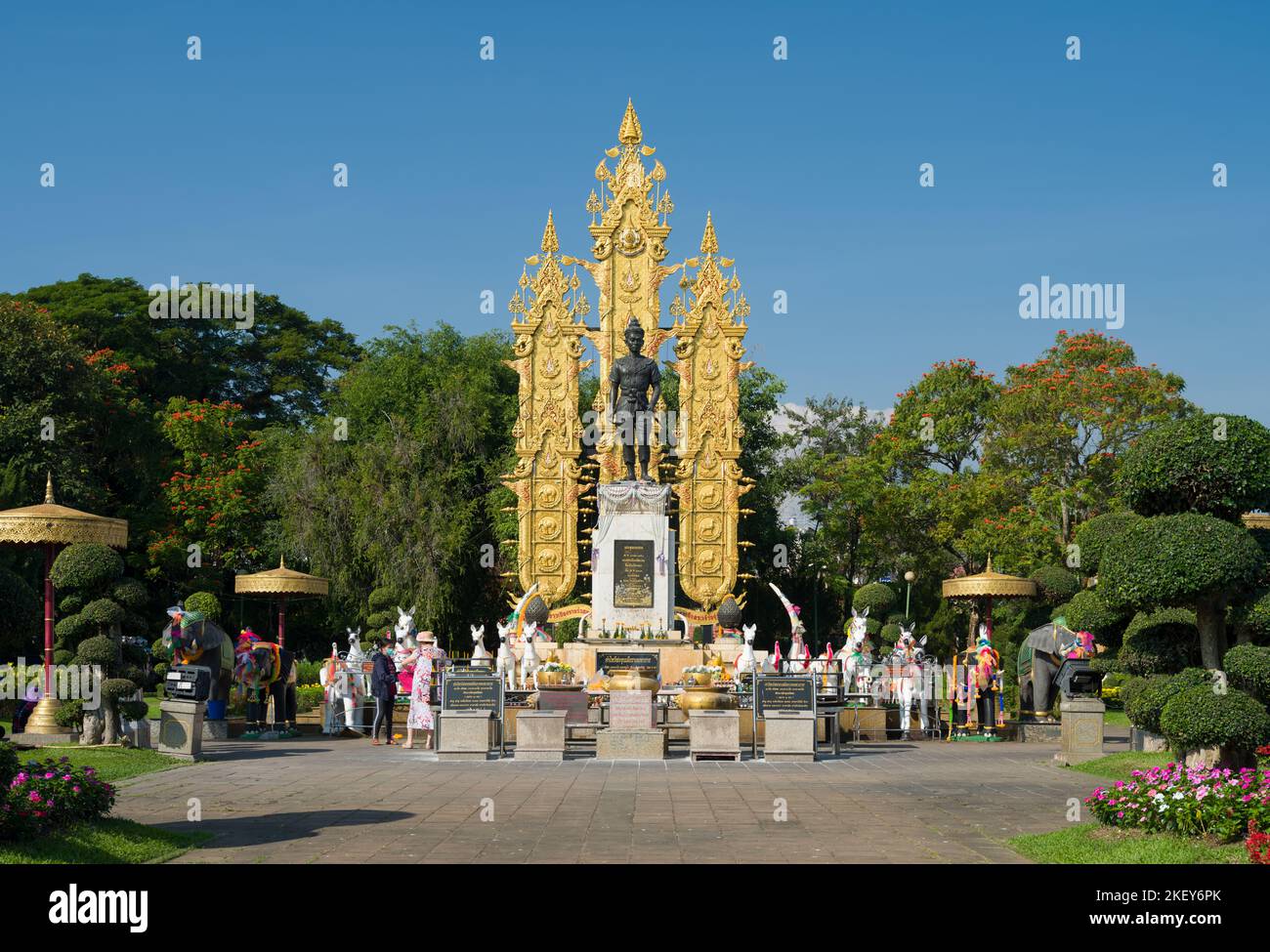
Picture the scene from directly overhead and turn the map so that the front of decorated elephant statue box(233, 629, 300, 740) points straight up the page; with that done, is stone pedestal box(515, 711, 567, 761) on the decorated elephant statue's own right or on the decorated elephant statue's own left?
on the decorated elephant statue's own left

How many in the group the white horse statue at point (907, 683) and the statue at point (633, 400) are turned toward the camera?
2

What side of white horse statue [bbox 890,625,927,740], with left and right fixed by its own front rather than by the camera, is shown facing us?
front

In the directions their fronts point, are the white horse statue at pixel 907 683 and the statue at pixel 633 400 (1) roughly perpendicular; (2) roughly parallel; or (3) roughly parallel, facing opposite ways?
roughly parallel

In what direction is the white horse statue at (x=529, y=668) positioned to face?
toward the camera

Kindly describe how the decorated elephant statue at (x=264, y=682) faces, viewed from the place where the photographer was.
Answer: facing the viewer and to the left of the viewer

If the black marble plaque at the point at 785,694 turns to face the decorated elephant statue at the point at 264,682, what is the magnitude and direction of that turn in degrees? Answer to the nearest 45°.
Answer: approximately 135° to its right

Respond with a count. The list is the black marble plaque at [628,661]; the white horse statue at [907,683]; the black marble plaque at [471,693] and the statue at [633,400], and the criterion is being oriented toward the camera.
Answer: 4

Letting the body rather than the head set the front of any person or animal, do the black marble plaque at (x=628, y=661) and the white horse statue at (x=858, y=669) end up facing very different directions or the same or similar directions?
same or similar directions

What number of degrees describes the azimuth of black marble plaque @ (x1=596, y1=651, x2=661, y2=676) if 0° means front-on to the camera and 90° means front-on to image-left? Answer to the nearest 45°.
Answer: approximately 0°

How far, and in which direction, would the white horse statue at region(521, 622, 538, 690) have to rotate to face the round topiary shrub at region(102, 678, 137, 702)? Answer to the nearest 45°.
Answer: approximately 45° to its right

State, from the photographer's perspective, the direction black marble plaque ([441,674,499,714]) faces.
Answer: facing the viewer

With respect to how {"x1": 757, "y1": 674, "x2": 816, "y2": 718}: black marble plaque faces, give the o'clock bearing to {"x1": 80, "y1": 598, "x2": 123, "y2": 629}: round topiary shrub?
The round topiary shrub is roughly at 3 o'clock from the black marble plaque.

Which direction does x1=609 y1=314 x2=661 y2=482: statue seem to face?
toward the camera
